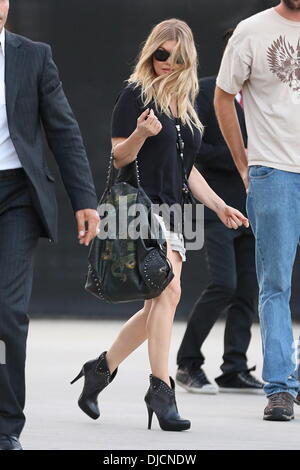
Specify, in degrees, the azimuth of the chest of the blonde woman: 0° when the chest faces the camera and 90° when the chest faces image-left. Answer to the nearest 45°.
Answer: approximately 315°

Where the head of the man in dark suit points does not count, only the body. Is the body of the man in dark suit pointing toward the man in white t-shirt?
no

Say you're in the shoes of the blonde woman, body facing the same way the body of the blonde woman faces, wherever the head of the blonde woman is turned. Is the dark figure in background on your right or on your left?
on your left

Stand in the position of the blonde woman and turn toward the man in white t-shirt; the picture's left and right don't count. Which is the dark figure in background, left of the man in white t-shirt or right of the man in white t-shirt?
left

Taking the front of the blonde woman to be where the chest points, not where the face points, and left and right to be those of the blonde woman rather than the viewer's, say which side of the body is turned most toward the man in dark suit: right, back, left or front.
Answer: right

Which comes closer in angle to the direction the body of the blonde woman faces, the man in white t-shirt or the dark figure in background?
the man in white t-shirt

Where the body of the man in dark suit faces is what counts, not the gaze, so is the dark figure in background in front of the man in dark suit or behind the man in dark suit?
behind

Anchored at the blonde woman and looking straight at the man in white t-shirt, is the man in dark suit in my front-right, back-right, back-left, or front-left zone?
back-right

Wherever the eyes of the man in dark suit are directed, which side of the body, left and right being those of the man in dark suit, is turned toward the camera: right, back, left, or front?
front
